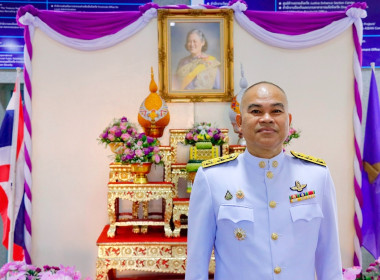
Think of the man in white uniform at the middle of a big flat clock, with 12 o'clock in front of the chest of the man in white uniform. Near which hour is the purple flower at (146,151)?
The purple flower is roughly at 5 o'clock from the man in white uniform.

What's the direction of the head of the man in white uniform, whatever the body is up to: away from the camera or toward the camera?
toward the camera

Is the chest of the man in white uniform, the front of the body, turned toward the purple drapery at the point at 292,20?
no

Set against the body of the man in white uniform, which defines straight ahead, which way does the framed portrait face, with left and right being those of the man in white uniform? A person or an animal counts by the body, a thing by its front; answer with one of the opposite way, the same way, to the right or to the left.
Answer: the same way

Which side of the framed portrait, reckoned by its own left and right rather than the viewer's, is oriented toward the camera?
front

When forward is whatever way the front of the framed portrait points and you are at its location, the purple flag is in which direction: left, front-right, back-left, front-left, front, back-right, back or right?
left

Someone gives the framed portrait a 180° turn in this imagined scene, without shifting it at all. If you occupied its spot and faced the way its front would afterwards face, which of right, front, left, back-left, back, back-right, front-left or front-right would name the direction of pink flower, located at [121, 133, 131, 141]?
back-left

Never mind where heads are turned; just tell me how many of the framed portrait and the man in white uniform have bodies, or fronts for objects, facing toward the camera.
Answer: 2

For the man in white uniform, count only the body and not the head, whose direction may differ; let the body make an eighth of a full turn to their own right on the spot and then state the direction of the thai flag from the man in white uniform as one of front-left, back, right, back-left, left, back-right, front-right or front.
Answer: right

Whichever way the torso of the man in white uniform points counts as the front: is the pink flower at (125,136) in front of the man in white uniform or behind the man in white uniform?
behind

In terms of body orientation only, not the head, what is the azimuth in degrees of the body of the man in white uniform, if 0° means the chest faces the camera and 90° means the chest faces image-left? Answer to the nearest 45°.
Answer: approximately 0°
